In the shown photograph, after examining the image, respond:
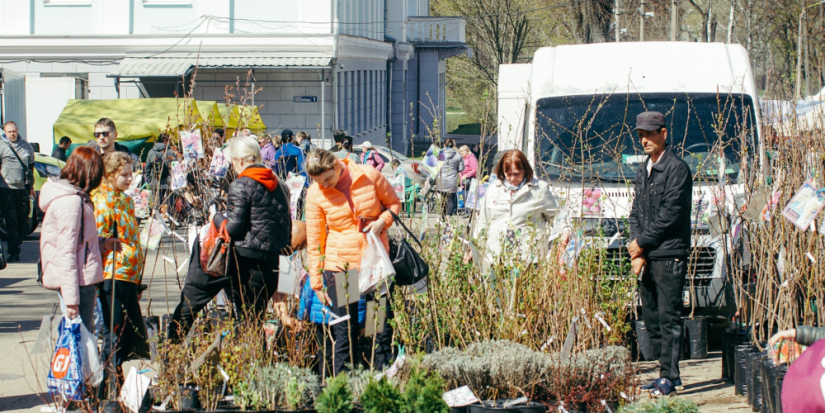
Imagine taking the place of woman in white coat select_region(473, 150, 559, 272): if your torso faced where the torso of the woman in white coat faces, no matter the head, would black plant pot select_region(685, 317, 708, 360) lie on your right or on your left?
on your left

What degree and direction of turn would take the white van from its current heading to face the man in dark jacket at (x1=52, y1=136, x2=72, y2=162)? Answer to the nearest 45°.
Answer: approximately 135° to its right

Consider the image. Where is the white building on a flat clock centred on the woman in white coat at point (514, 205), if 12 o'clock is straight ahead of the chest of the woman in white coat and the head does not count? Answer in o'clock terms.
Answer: The white building is roughly at 5 o'clock from the woman in white coat.

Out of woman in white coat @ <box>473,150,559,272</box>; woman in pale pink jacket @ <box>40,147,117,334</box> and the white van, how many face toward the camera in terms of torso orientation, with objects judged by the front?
2

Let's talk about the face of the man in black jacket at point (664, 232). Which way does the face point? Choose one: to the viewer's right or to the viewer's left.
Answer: to the viewer's left

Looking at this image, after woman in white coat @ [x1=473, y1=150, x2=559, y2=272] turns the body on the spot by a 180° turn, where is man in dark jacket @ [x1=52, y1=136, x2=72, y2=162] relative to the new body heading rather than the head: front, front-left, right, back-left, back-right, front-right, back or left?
front-left

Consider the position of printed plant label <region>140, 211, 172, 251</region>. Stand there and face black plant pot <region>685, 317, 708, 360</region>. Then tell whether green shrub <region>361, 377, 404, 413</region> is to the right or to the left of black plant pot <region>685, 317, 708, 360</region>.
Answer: right

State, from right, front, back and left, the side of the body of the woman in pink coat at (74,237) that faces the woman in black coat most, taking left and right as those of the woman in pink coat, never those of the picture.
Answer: front
